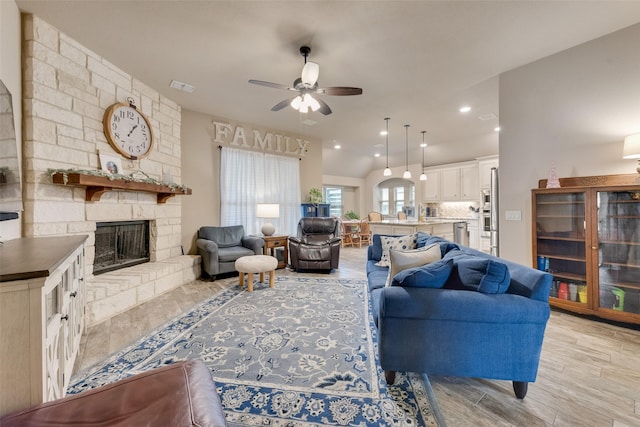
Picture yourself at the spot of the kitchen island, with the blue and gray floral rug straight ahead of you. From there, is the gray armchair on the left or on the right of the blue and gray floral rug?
right

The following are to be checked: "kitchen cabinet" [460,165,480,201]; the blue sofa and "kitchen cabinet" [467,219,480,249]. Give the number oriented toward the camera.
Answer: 2

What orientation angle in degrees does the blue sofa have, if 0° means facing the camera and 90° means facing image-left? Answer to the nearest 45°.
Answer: approximately 90°

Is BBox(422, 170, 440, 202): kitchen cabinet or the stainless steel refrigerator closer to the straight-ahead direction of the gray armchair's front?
the stainless steel refrigerator

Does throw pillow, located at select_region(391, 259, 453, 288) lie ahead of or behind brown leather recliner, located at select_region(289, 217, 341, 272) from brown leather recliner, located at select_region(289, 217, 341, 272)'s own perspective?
ahead

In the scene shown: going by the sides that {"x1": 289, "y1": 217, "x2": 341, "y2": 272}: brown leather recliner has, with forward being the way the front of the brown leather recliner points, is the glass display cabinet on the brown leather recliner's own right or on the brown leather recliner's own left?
on the brown leather recliner's own left

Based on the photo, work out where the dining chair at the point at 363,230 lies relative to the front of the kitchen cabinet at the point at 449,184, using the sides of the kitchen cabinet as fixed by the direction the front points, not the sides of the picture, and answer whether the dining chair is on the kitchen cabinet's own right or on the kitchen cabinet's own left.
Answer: on the kitchen cabinet's own right

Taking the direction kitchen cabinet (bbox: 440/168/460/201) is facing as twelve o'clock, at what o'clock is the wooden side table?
The wooden side table is roughly at 1 o'clock from the kitchen cabinet.

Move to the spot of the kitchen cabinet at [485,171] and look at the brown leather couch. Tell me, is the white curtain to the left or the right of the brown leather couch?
right

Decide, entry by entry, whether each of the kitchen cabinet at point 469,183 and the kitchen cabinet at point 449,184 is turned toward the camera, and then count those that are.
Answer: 2

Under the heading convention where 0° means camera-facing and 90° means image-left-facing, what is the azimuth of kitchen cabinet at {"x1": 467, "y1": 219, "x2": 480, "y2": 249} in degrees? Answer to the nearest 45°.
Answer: approximately 0°
